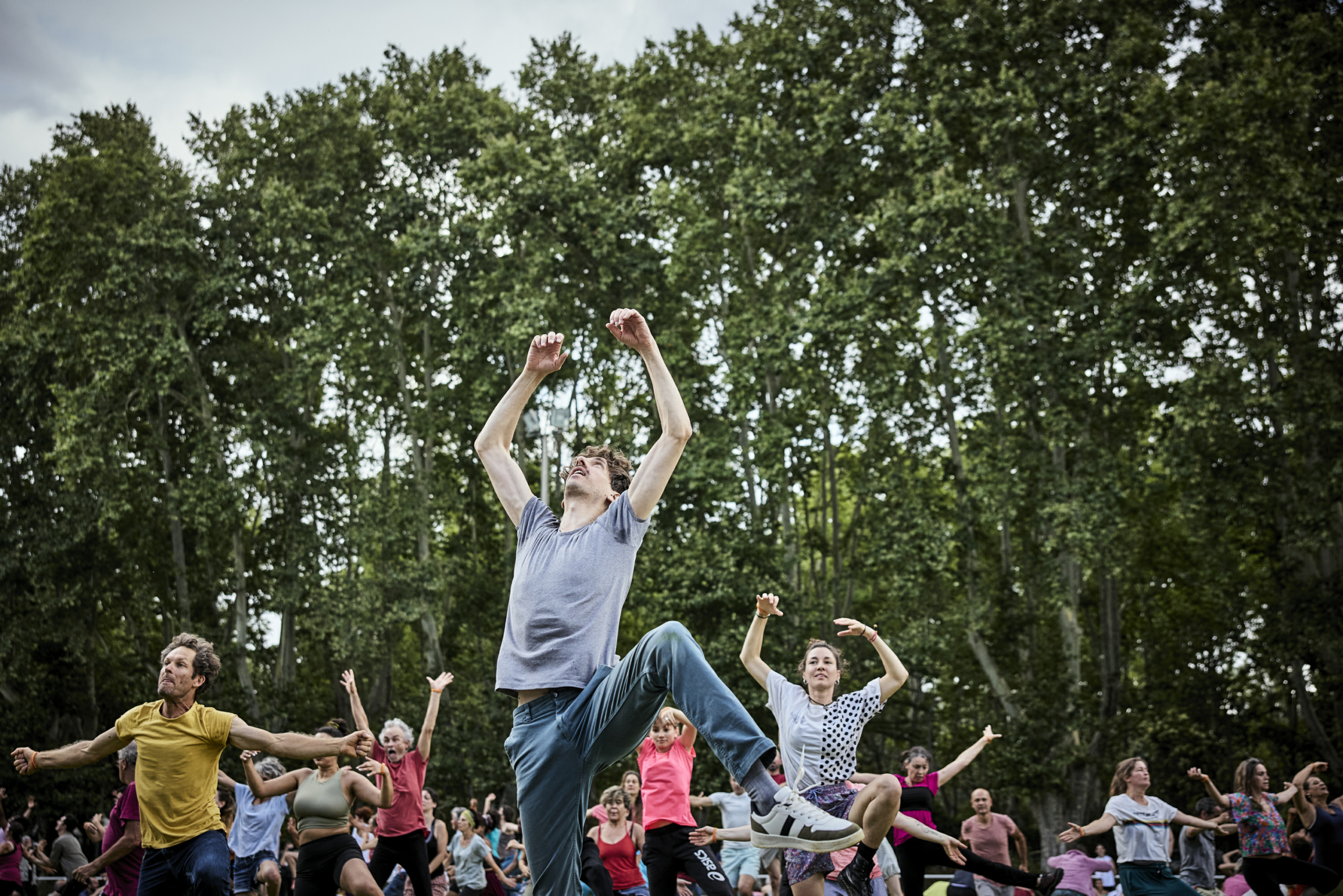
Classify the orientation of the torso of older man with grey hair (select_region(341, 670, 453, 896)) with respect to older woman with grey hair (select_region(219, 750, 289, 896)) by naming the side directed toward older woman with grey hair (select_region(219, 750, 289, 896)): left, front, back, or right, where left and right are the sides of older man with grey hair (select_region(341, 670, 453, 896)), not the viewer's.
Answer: right

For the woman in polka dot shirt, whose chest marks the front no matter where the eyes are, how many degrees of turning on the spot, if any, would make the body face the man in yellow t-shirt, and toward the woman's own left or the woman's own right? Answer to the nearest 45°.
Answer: approximately 90° to the woman's own right

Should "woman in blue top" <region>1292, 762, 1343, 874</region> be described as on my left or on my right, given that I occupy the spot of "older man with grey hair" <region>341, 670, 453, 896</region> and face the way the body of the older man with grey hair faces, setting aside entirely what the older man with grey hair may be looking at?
on my left

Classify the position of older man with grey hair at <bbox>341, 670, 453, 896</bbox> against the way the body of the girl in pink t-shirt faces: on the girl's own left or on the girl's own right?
on the girl's own right

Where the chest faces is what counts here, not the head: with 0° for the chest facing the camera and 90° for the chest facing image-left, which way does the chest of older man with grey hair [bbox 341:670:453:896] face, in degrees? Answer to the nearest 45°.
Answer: approximately 45°
